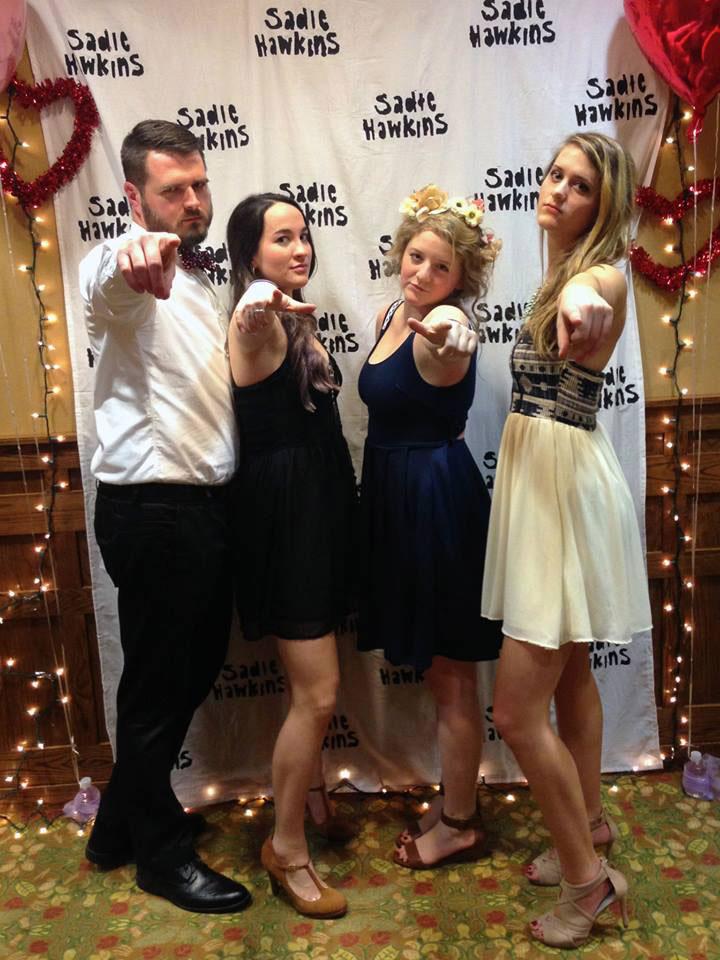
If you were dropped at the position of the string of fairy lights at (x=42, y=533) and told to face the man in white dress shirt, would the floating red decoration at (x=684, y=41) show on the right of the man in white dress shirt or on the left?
left

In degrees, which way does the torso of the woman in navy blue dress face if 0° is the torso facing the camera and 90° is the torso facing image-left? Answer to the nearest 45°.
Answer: approximately 45°

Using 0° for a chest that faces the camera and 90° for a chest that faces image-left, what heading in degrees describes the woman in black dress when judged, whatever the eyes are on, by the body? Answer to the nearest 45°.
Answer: approximately 315°

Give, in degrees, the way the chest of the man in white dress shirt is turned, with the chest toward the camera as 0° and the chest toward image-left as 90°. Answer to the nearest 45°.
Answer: approximately 315°

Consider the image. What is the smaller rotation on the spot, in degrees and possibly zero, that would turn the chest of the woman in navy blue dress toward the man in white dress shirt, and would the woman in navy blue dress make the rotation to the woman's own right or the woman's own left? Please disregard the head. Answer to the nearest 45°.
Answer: approximately 45° to the woman's own right

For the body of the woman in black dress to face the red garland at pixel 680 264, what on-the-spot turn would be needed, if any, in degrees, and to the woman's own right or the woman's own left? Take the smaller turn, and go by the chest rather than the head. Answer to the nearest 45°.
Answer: approximately 45° to the woman's own left

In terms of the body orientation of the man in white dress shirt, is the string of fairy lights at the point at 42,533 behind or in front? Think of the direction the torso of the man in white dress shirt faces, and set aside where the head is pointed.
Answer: behind
